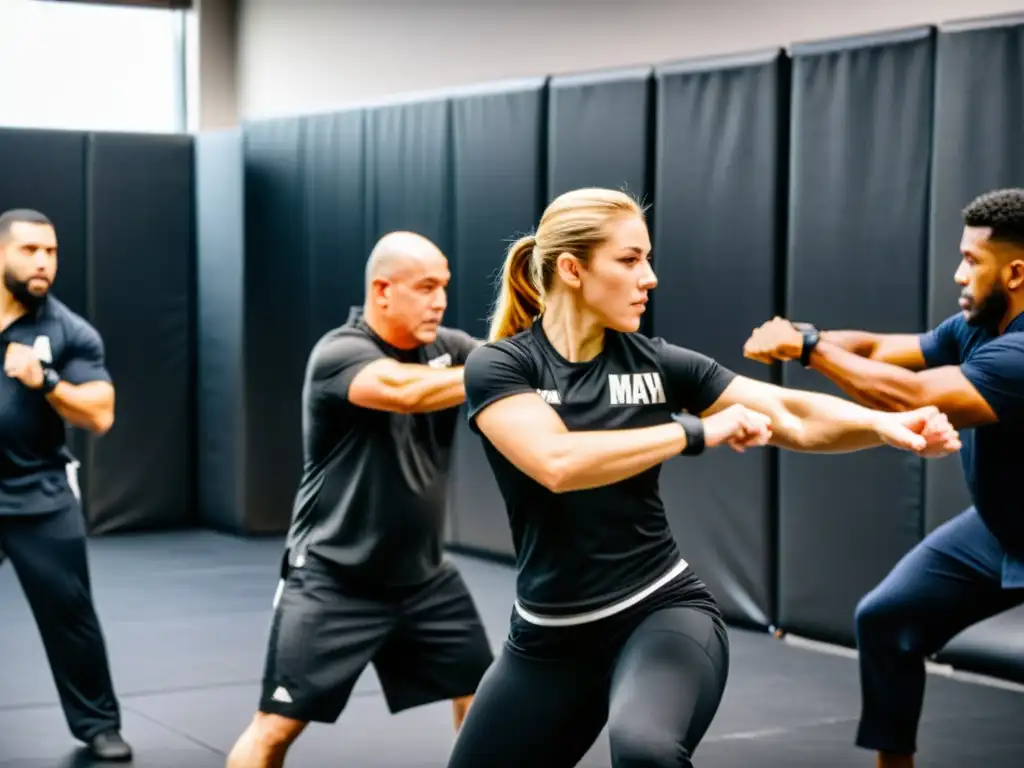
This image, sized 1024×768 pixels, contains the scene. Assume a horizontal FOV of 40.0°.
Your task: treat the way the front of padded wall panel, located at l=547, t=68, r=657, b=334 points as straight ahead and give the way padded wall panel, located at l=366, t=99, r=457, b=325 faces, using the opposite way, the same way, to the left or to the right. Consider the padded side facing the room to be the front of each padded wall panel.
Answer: the same way

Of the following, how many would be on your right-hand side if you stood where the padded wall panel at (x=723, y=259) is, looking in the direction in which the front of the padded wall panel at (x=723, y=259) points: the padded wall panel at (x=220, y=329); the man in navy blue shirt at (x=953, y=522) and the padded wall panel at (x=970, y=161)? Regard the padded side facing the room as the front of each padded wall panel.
1

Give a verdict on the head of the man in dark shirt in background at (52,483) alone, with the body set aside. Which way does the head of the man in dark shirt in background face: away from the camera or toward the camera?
toward the camera

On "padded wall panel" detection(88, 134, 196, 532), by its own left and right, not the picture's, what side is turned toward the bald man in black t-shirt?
front

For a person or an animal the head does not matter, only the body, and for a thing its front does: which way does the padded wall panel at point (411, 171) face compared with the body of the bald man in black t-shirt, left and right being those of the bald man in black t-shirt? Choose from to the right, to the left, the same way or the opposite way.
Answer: to the right

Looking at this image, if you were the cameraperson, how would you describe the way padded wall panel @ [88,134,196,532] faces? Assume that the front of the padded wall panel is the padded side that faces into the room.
facing the viewer

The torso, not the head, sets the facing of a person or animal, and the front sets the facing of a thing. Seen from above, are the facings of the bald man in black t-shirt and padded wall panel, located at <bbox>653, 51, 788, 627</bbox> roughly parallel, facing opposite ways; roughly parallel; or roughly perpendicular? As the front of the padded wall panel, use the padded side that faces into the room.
roughly perpendicular

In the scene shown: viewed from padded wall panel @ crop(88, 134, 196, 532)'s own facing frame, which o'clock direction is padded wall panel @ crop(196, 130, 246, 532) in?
padded wall panel @ crop(196, 130, 246, 532) is roughly at 10 o'clock from padded wall panel @ crop(88, 134, 196, 532).

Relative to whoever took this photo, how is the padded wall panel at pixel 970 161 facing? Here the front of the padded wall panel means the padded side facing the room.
facing the viewer and to the left of the viewer

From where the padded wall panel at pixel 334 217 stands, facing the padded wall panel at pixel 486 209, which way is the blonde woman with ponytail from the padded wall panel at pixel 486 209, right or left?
right

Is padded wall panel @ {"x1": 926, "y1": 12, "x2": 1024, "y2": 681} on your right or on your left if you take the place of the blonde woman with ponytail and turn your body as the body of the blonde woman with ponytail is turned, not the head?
on your left

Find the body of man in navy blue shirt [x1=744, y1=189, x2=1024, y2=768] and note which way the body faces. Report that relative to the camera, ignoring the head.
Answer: to the viewer's left

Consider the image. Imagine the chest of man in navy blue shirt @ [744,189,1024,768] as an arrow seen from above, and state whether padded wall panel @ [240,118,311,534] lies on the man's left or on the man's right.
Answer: on the man's right

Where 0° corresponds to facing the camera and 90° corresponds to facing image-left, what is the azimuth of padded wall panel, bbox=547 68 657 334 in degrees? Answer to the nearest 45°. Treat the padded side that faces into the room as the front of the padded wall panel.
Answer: approximately 45°

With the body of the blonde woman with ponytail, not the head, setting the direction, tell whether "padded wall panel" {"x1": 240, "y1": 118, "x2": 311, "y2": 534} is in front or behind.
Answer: behind

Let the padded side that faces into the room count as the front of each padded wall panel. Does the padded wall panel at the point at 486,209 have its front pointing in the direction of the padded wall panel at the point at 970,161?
no
